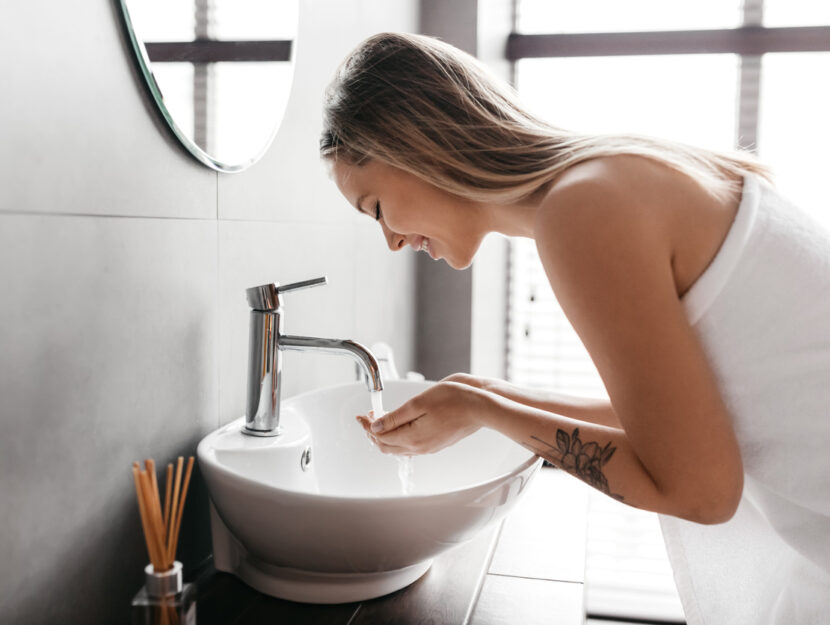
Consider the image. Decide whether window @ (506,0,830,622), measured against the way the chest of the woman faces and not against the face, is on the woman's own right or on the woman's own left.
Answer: on the woman's own right

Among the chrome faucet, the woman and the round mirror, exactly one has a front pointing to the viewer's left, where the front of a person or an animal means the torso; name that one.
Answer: the woman

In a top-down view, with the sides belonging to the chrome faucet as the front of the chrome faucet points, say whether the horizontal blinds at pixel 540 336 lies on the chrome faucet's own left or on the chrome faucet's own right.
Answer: on the chrome faucet's own left

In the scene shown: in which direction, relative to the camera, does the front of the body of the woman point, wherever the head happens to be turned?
to the viewer's left

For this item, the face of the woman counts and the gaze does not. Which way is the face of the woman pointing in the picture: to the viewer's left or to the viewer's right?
to the viewer's left

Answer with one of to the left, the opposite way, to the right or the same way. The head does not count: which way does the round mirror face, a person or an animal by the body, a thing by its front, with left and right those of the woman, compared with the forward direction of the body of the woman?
the opposite way

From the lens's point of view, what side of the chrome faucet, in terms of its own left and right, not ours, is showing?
right

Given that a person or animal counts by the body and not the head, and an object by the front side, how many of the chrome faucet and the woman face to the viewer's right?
1

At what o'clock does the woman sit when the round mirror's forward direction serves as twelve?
The woman is roughly at 12 o'clock from the round mirror.
